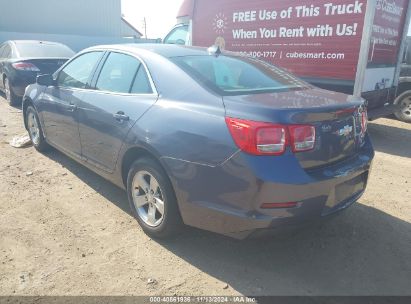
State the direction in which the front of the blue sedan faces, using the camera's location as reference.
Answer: facing away from the viewer and to the left of the viewer

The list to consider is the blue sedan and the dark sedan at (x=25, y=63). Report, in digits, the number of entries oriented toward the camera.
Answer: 0

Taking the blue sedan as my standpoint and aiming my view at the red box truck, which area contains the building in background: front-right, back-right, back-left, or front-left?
front-left

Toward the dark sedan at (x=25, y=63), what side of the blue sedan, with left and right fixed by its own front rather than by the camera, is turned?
front

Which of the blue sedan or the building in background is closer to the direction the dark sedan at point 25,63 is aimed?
the building in background

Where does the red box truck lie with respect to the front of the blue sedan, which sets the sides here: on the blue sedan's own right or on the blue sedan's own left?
on the blue sedan's own right

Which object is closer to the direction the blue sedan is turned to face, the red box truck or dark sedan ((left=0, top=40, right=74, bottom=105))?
the dark sedan

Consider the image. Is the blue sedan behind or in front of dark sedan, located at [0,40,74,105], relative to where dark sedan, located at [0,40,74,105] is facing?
behind

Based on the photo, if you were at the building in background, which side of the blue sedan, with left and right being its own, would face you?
front

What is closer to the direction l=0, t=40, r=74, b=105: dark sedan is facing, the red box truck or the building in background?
the building in background

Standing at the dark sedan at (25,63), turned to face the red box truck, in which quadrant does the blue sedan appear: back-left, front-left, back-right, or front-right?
front-right

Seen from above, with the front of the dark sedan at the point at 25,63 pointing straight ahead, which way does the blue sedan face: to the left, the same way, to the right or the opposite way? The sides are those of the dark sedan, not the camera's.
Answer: the same way

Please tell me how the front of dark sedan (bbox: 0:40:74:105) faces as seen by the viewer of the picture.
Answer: facing away from the viewer and to the left of the viewer

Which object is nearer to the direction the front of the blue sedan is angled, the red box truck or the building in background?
the building in background

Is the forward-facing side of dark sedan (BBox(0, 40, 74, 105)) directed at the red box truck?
no

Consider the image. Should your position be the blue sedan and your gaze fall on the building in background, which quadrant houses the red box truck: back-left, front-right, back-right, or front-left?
front-right
